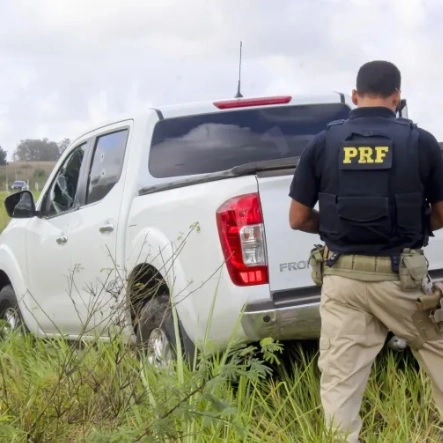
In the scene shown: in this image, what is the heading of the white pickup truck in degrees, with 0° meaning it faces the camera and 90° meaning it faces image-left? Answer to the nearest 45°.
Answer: approximately 135°

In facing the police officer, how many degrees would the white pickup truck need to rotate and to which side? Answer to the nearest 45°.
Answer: approximately 180°

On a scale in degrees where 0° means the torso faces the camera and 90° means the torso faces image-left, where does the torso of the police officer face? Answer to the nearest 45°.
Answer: approximately 180°

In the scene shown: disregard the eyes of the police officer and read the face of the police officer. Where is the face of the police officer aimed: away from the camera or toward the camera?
away from the camera

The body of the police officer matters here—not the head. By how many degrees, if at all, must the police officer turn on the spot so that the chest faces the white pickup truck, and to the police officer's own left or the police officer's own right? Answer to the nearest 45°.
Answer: approximately 45° to the police officer's own left
